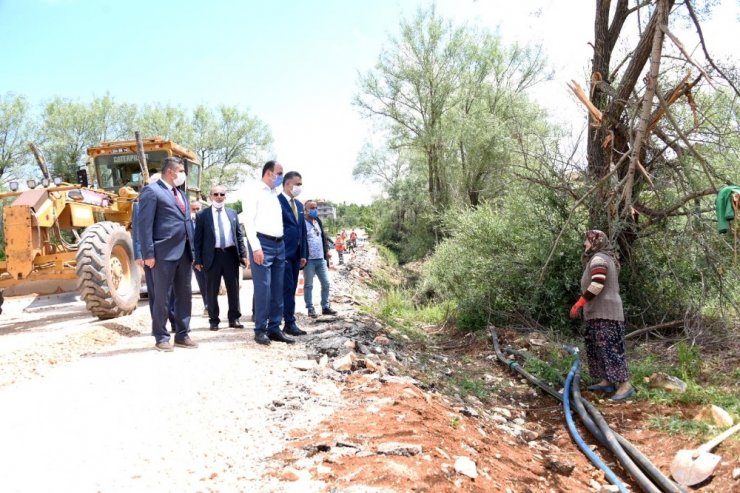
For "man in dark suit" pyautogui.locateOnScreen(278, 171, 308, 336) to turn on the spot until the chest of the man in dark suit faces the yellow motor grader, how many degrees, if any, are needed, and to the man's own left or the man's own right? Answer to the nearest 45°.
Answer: approximately 180°

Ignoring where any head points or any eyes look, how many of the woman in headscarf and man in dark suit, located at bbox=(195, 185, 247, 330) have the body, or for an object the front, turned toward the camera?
1

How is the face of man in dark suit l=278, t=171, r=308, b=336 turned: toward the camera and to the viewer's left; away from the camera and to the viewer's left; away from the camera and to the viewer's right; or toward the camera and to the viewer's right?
toward the camera and to the viewer's right

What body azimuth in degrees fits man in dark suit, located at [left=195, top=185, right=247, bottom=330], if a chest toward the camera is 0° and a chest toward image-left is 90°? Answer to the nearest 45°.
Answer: approximately 0°

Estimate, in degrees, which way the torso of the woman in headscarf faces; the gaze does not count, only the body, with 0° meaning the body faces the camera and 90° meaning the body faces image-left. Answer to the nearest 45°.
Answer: approximately 90°

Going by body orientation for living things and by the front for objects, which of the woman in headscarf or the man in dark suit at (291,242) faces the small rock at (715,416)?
the man in dark suit

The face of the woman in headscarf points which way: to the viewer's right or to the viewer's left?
to the viewer's left

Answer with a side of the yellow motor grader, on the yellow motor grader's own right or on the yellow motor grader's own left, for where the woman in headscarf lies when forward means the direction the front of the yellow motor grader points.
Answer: on the yellow motor grader's own left
